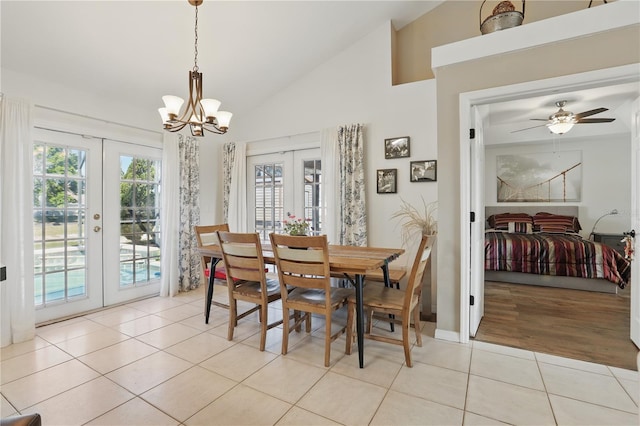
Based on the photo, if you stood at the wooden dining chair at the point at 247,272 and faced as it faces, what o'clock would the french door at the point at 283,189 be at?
The french door is roughly at 11 o'clock from the wooden dining chair.

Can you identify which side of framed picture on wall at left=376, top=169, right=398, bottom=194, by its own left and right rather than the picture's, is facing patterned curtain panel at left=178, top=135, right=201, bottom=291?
right

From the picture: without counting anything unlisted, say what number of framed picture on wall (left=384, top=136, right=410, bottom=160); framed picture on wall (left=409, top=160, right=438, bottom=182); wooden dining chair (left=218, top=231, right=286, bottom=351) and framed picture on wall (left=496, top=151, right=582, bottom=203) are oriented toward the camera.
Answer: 3

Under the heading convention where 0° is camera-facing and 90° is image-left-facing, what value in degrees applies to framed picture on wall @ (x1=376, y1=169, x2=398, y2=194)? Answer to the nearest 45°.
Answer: approximately 0°

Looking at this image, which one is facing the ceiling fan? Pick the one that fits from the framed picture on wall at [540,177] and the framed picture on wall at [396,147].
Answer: the framed picture on wall at [540,177]

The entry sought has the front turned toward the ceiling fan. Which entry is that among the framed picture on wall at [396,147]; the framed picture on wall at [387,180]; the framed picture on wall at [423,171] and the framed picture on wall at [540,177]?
the framed picture on wall at [540,177]

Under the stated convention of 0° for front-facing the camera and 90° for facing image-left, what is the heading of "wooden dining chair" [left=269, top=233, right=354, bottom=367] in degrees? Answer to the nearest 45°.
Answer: approximately 225°

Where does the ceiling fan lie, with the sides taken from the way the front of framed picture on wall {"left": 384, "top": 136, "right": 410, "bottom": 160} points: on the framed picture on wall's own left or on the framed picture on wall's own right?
on the framed picture on wall's own left

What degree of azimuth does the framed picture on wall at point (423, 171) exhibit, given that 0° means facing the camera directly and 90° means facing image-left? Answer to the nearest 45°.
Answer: approximately 0°

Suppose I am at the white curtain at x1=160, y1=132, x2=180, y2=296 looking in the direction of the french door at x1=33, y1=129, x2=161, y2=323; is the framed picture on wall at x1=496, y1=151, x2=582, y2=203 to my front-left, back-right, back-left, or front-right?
back-left

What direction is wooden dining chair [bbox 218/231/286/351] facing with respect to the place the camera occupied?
facing away from the viewer and to the right of the viewer
